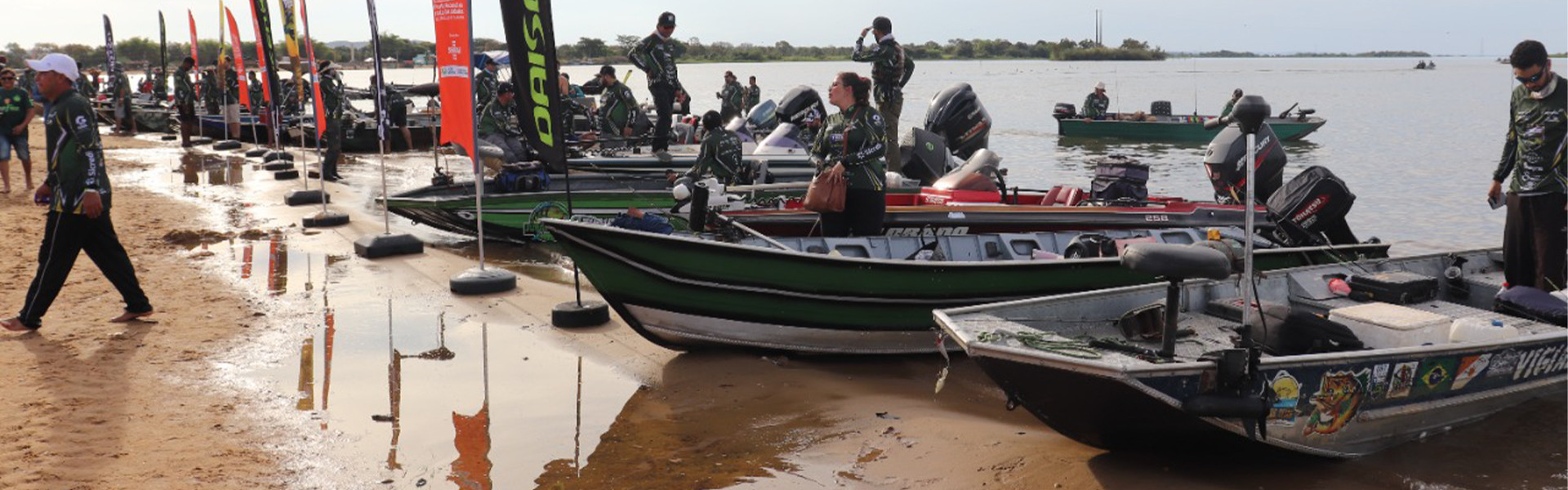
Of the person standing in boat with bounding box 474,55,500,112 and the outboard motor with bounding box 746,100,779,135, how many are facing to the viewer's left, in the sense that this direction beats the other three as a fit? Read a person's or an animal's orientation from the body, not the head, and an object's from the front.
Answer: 1

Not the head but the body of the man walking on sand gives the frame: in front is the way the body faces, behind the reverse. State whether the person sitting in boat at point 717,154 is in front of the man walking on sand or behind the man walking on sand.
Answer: behind

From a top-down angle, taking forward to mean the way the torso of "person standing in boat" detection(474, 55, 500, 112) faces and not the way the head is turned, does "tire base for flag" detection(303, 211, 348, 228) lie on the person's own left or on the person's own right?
on the person's own right

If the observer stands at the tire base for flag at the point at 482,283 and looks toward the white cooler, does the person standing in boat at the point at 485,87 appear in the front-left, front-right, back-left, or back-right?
back-left

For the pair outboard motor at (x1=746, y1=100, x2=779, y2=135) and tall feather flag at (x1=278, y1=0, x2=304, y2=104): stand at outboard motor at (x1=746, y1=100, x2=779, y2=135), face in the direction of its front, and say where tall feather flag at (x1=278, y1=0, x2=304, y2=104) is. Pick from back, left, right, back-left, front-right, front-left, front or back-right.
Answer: front-left

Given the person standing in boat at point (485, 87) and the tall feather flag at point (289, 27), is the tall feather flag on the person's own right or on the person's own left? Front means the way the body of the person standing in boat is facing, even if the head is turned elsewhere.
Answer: on the person's own right

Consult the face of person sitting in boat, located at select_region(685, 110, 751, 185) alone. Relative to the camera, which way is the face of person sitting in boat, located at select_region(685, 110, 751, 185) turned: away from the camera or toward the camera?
away from the camera

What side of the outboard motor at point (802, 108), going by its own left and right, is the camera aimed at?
left

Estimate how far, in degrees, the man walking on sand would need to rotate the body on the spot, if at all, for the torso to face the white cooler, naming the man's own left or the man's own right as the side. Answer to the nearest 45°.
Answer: approximately 135° to the man's own left

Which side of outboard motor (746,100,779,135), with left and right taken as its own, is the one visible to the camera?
left

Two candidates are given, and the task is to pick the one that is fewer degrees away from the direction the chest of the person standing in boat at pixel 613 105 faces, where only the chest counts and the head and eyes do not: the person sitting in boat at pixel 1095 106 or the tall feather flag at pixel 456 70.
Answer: the tall feather flag
